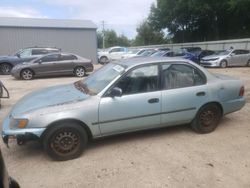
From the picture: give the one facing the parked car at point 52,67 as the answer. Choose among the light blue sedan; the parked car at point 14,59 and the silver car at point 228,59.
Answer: the silver car

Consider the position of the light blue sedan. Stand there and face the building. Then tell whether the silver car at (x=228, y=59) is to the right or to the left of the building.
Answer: right

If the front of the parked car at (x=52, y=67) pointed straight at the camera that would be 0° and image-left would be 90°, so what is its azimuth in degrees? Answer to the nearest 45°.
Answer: approximately 90°

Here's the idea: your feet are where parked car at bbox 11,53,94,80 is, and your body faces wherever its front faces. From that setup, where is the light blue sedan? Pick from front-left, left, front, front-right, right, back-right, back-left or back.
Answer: left

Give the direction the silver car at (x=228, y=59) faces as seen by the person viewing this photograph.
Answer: facing the viewer and to the left of the viewer

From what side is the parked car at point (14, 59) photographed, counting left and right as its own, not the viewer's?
left

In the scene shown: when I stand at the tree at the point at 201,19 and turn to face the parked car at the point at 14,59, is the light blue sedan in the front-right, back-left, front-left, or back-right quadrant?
front-left

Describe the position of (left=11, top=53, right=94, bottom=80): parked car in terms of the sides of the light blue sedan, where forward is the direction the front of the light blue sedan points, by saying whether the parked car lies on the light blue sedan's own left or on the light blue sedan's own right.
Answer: on the light blue sedan's own right

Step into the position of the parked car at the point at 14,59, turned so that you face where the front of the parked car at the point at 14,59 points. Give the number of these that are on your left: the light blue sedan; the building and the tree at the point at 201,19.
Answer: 1

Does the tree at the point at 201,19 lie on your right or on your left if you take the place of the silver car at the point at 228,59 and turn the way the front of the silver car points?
on your right
